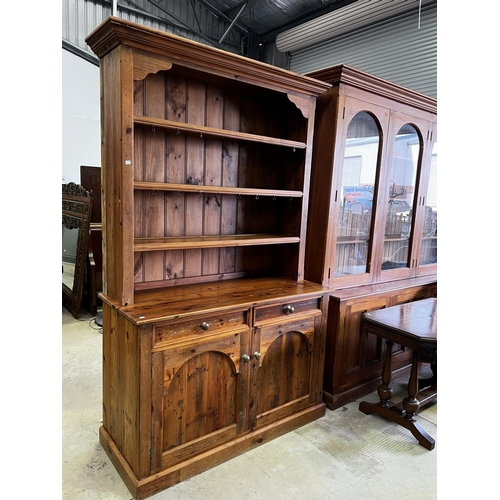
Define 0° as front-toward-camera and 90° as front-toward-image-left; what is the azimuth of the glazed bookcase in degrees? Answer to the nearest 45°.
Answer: approximately 315°

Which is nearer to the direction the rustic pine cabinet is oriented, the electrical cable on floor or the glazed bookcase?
the glazed bookcase

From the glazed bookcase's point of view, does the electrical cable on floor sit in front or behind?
behind

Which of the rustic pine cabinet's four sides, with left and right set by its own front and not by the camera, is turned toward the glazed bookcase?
left

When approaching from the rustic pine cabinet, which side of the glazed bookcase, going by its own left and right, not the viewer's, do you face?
right

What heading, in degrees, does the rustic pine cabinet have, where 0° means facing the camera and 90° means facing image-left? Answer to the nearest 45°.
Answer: approximately 315°
